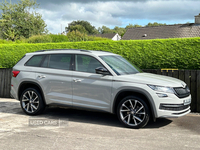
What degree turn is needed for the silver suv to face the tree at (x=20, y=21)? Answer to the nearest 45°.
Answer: approximately 135° to its left

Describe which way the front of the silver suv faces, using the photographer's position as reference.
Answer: facing the viewer and to the right of the viewer

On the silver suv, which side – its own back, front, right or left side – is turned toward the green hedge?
left

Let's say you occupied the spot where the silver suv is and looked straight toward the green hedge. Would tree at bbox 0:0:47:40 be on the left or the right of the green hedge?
left
